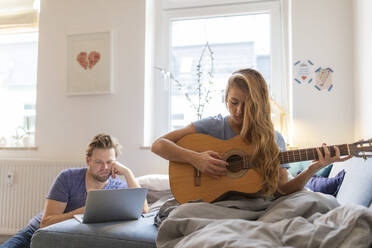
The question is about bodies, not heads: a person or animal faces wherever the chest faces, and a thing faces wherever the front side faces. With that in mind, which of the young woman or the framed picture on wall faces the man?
the framed picture on wall

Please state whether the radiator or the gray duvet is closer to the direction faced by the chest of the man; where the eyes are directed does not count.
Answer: the gray duvet

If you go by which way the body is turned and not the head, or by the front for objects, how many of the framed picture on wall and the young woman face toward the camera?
2

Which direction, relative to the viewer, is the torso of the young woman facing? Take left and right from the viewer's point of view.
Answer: facing the viewer

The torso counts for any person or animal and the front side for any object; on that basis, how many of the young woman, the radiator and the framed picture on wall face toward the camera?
3

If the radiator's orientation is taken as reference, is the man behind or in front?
in front

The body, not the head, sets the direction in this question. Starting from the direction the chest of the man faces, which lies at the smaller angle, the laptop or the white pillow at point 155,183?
the laptop

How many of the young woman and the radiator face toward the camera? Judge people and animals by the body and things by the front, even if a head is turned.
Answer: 2

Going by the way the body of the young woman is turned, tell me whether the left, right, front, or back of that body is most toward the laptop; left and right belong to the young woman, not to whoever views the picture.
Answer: right

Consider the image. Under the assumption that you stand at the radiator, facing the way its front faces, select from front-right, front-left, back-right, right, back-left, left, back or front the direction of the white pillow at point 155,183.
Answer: front-left

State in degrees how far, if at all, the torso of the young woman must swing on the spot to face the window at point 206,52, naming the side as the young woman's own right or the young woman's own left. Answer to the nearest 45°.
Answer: approximately 180°

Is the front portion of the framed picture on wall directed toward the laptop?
yes

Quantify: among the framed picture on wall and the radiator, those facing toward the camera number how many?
2

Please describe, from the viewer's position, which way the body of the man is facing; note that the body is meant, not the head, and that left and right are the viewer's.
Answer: facing the viewer and to the right of the viewer

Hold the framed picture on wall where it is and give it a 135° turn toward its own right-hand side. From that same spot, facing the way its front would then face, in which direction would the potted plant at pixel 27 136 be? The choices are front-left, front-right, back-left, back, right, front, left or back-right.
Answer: front
